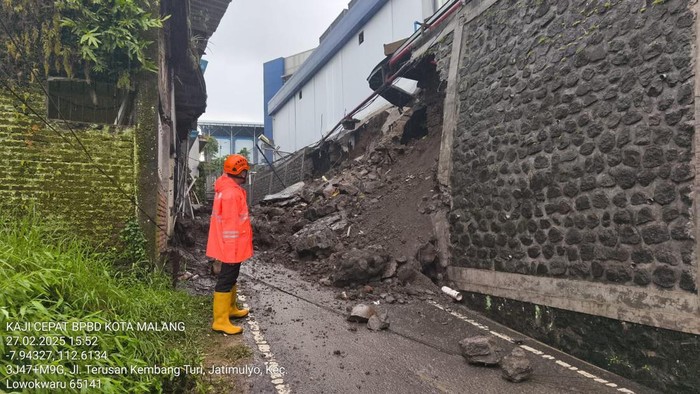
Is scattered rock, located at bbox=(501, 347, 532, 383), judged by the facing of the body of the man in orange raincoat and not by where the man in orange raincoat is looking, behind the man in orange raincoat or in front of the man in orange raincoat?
in front

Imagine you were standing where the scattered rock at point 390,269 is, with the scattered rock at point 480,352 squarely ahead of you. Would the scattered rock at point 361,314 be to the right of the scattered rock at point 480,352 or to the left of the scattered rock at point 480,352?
right

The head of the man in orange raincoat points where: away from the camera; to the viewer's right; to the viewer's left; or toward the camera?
to the viewer's right

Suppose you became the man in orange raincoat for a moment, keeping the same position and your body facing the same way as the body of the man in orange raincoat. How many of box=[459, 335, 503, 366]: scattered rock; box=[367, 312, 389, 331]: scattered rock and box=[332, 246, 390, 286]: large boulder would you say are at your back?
0

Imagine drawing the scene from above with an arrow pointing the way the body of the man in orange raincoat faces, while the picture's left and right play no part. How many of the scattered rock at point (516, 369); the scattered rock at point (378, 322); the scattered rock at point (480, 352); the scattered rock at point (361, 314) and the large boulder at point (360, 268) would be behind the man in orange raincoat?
0

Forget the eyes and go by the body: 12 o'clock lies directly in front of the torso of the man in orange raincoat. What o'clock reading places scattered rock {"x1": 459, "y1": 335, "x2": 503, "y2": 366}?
The scattered rock is roughly at 1 o'clock from the man in orange raincoat.

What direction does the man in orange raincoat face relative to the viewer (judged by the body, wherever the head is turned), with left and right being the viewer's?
facing to the right of the viewer

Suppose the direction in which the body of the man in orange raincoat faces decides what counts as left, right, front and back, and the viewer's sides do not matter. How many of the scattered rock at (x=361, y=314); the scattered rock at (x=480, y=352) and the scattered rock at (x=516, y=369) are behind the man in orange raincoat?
0

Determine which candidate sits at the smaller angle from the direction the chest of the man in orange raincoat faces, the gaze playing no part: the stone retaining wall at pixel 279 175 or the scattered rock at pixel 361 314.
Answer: the scattered rock

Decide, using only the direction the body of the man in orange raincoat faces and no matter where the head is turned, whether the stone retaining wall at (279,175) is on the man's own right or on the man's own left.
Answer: on the man's own left

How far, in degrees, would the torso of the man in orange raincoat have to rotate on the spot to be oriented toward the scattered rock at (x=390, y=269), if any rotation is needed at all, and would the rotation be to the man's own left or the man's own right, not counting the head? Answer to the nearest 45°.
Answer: approximately 45° to the man's own left

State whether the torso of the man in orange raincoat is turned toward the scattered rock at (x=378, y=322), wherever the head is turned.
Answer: yes

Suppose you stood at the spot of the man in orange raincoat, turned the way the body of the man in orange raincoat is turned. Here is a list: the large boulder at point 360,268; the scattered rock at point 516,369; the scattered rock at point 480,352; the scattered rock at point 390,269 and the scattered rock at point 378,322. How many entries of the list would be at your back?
0

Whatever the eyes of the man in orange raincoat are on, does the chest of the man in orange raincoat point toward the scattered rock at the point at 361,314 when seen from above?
yes

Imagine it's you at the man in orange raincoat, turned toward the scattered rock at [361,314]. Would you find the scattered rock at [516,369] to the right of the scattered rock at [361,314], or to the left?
right
